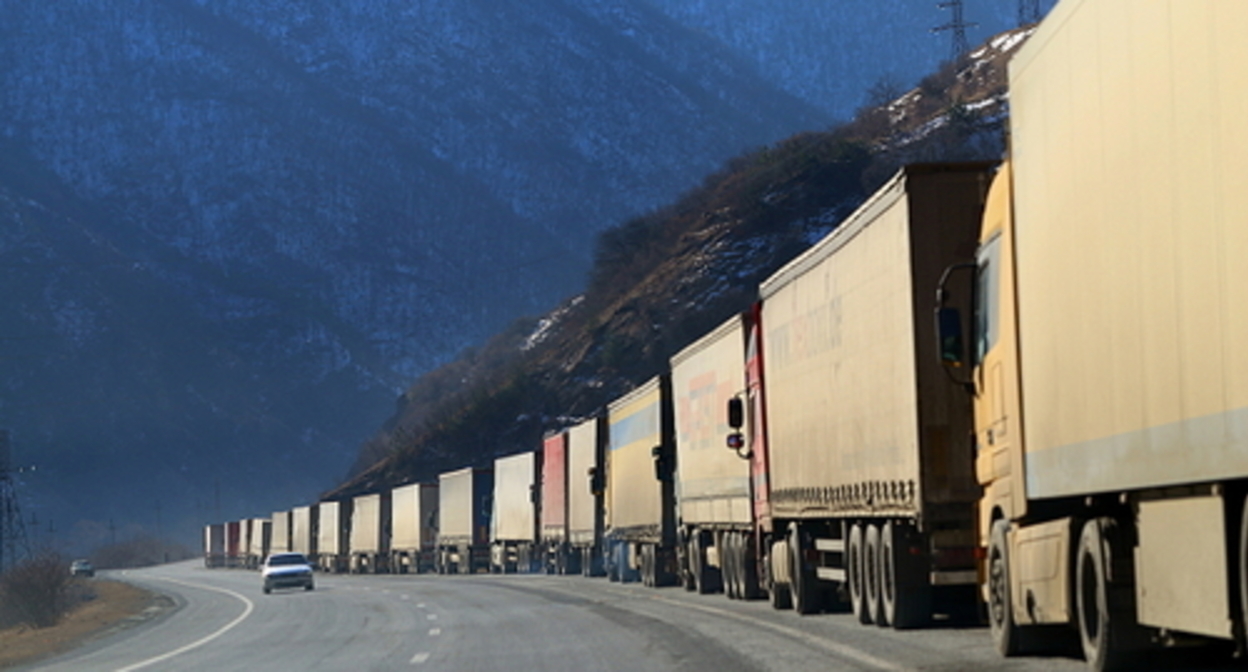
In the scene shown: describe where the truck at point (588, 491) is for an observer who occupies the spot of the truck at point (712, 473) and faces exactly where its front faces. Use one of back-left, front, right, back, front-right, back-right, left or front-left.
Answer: front-right

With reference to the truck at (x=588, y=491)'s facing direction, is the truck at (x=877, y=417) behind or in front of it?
behind

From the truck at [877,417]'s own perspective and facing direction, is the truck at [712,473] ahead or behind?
ahead

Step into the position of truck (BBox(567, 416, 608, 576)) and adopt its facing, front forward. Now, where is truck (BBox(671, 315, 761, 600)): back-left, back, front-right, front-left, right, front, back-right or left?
back-left

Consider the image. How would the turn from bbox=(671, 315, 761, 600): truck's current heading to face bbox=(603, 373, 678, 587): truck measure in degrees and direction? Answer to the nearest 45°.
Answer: approximately 45° to its right

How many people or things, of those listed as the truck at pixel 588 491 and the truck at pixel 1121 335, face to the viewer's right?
0

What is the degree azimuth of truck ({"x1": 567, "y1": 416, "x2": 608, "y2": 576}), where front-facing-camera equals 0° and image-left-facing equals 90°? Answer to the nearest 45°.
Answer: approximately 135°

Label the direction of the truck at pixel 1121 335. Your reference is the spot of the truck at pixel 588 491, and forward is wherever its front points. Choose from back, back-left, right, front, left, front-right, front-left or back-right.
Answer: back-left

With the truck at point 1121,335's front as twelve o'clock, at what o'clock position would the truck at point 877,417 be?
the truck at point 877,417 is roughly at 1 o'clock from the truck at point 1121,335.

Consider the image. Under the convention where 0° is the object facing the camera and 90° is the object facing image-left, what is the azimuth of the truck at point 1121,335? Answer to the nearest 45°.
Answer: approximately 135°

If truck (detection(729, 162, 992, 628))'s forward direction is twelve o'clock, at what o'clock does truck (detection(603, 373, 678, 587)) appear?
truck (detection(603, 373, 678, 587)) is roughly at 1 o'clock from truck (detection(729, 162, 992, 628)).

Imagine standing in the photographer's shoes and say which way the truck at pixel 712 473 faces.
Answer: facing away from the viewer and to the left of the viewer

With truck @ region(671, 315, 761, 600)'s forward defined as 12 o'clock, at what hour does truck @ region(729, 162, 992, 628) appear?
truck @ region(729, 162, 992, 628) is roughly at 7 o'clock from truck @ region(671, 315, 761, 600).

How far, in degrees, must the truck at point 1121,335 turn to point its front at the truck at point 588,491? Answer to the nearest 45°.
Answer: approximately 45° to its right
